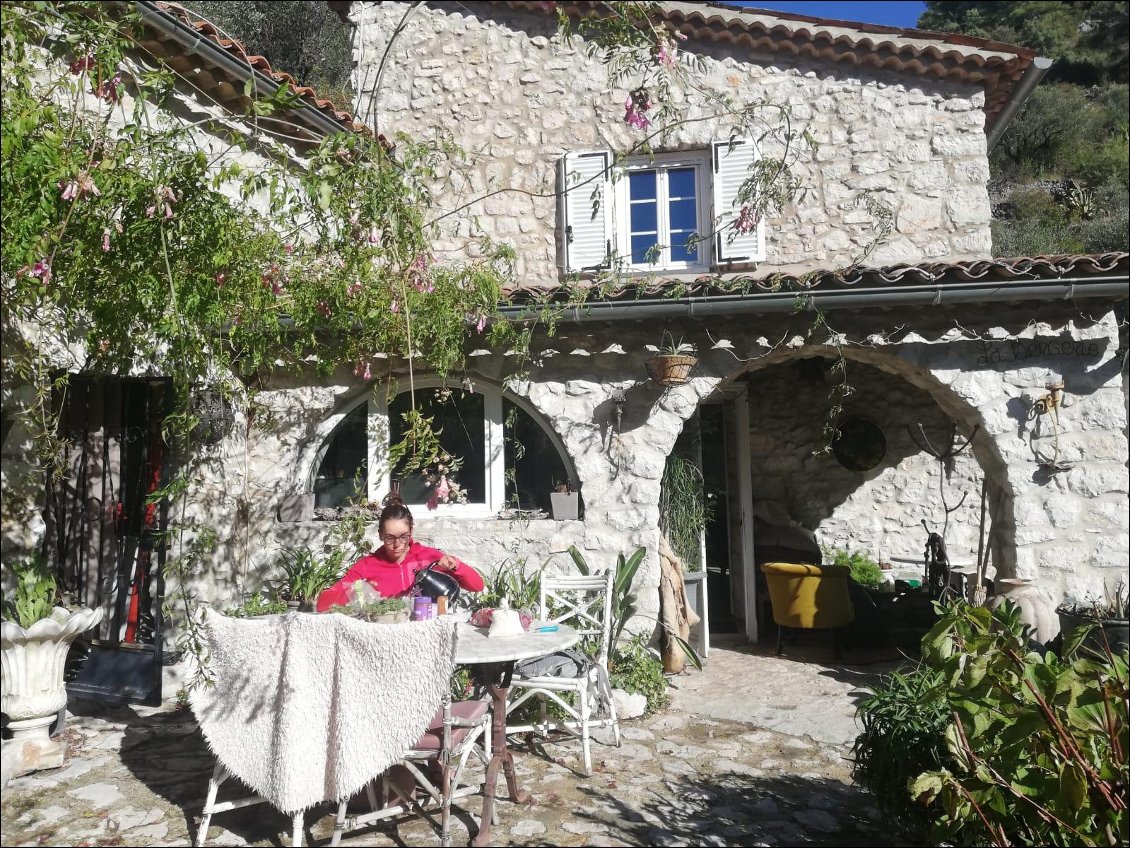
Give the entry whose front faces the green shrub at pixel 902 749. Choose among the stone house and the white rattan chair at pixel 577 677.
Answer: the stone house

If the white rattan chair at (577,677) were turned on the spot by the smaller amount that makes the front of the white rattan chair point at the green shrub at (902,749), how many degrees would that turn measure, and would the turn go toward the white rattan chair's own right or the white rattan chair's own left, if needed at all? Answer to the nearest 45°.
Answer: approximately 90° to the white rattan chair's own left

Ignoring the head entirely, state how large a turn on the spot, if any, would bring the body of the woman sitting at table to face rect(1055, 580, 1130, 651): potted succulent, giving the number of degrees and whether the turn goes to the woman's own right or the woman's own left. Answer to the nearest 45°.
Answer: approximately 90° to the woman's own left

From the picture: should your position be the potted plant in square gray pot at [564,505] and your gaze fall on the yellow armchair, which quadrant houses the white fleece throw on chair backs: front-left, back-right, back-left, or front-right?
back-right

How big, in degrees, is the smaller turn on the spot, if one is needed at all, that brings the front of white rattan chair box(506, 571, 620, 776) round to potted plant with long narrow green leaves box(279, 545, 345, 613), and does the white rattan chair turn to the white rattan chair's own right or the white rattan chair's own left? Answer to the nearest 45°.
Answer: approximately 90° to the white rattan chair's own right

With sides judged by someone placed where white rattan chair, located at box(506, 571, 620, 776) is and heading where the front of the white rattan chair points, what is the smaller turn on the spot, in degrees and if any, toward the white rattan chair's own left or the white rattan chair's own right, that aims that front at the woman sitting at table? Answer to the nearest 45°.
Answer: approximately 90° to the white metal chair's own right

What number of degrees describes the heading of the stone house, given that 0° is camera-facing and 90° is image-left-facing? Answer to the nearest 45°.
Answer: approximately 0°

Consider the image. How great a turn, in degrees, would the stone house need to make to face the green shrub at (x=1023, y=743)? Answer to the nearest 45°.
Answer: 0° — it already faces it

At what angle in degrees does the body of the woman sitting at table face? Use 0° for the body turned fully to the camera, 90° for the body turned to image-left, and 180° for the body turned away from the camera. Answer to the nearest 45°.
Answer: approximately 0°

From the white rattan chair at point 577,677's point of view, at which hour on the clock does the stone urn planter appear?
The stone urn planter is roughly at 1 o'clock from the white rattan chair.

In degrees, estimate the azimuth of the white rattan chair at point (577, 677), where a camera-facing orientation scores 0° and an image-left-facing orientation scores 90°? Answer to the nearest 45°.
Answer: approximately 45°
